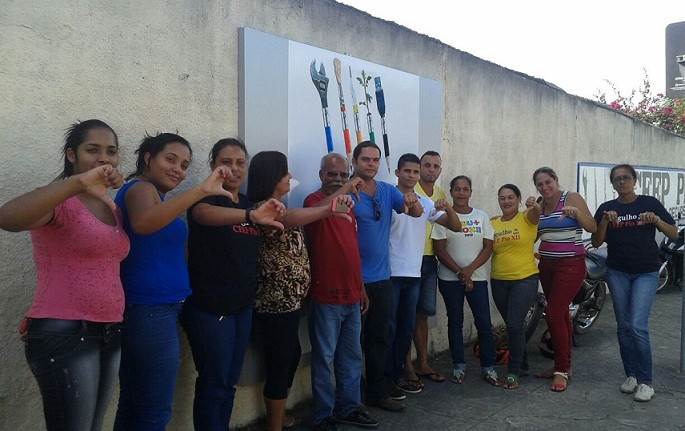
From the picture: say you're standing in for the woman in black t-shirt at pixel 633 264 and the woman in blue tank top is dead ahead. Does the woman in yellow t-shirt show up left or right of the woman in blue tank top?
right

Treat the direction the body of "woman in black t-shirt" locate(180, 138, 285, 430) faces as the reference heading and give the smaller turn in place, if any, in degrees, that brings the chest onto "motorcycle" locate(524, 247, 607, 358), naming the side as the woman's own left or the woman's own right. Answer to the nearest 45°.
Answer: approximately 90° to the woman's own left

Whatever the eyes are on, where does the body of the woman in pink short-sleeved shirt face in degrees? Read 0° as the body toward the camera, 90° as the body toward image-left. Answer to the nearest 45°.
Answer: approximately 315°

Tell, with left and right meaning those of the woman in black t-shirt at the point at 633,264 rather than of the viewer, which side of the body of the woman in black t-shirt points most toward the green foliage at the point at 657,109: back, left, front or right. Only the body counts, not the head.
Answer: back

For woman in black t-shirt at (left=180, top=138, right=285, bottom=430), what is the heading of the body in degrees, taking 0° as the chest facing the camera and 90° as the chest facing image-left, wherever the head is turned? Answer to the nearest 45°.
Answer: approximately 315°

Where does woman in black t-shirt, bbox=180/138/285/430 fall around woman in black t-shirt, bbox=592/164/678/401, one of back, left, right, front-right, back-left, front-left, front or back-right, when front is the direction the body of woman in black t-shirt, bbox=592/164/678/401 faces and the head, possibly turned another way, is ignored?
front-right

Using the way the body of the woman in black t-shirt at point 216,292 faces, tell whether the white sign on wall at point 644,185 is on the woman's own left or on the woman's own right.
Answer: on the woman's own left

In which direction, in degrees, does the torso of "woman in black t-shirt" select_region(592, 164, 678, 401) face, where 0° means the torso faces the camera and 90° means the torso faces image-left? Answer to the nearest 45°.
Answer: approximately 0°

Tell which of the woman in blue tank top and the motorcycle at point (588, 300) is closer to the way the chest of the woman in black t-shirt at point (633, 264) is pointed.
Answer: the woman in blue tank top

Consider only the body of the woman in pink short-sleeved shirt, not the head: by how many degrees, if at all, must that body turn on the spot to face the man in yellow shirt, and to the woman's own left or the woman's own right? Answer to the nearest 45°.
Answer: approximately 90° to the woman's own left

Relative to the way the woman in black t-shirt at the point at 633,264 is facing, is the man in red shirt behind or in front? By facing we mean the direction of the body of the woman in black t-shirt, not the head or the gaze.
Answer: in front
